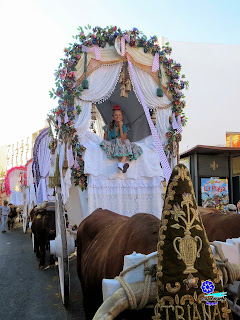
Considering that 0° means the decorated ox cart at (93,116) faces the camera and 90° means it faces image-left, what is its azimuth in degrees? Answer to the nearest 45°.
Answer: approximately 0°

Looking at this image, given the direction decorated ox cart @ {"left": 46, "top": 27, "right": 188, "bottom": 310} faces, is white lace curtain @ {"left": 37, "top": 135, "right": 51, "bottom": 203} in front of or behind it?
behind

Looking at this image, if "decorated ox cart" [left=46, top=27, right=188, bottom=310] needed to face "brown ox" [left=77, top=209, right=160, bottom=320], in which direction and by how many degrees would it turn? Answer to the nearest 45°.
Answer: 0° — it already faces it
